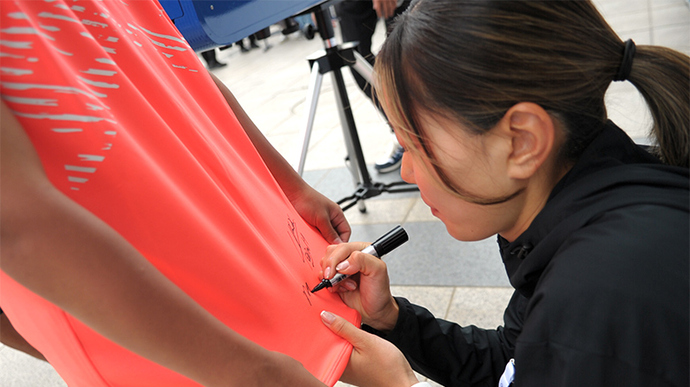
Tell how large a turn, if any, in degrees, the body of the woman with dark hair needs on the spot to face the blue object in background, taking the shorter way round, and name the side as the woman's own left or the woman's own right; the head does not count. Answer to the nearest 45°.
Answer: approximately 45° to the woman's own right

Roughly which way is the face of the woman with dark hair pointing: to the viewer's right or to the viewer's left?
to the viewer's left

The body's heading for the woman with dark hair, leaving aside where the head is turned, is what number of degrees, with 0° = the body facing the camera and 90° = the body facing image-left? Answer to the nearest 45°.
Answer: approximately 90°

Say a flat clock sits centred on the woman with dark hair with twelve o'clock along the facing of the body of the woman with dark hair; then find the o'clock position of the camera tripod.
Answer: The camera tripod is roughly at 2 o'clock from the woman with dark hair.
